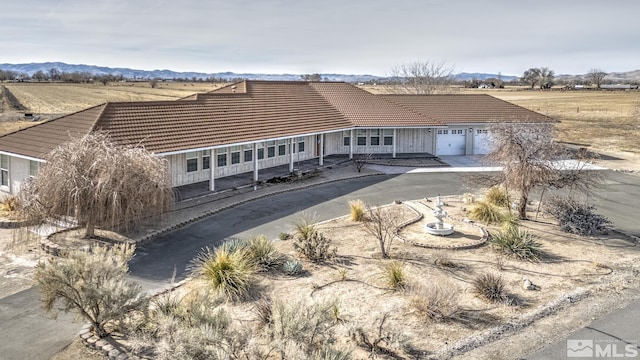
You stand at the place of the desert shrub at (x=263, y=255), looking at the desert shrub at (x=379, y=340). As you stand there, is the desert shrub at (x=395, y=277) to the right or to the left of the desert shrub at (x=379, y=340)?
left

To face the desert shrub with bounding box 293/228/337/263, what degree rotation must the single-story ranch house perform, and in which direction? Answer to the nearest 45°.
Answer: approximately 45° to its right

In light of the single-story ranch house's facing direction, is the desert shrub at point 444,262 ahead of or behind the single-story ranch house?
ahead

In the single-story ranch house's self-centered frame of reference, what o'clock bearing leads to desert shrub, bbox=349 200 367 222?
The desert shrub is roughly at 1 o'clock from the single-story ranch house.

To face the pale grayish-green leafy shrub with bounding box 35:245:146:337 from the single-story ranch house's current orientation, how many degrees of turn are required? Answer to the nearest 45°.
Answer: approximately 45° to its right

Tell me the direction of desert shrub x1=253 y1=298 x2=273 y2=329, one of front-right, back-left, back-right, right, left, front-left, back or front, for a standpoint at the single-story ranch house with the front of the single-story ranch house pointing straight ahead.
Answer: front-right

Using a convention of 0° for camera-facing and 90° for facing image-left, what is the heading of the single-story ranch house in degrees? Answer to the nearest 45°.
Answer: approximately 315°

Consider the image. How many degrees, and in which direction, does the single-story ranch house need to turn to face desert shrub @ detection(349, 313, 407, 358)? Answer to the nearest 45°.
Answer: approximately 45° to its right
